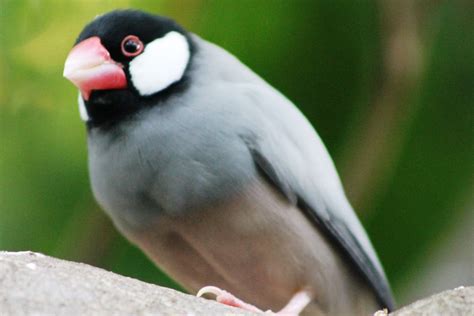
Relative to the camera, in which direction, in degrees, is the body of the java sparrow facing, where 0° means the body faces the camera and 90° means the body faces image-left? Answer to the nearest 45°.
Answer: approximately 45°
